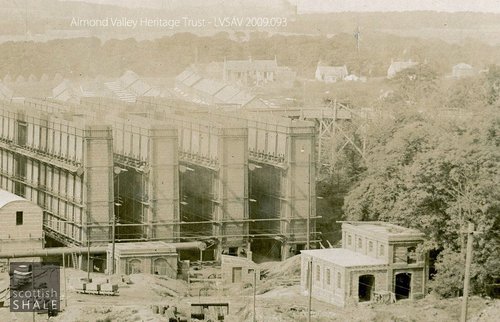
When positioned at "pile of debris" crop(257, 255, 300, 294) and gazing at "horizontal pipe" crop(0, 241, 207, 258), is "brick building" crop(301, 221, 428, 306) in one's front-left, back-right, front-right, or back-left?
back-left

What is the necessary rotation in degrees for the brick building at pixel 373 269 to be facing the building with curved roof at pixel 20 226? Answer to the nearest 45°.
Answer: approximately 135° to its right

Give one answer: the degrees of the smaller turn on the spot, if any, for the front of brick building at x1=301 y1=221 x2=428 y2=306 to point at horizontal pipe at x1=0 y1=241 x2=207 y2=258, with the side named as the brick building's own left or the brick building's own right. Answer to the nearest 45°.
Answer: approximately 135° to the brick building's own right

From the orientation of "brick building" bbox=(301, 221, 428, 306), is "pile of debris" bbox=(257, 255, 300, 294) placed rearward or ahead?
rearward
